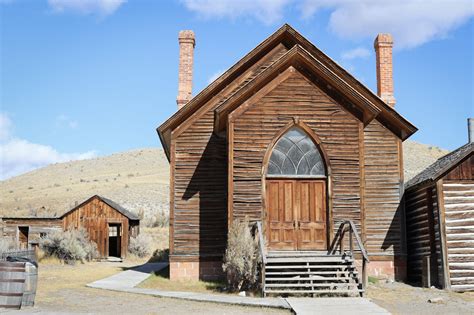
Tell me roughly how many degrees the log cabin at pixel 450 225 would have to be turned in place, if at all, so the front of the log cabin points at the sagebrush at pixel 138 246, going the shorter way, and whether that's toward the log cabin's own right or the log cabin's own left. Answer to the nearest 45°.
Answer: approximately 135° to the log cabin's own right

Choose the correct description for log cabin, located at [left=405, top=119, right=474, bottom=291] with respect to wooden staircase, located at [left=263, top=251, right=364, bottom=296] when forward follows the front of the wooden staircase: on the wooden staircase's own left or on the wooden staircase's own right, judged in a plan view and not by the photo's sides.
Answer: on the wooden staircase's own left

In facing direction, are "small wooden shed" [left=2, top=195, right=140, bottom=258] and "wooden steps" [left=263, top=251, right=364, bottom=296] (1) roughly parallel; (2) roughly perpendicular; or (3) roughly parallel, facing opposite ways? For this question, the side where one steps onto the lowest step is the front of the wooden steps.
roughly parallel

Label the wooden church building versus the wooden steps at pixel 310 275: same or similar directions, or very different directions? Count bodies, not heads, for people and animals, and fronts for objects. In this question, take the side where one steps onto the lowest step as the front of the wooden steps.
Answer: same or similar directions

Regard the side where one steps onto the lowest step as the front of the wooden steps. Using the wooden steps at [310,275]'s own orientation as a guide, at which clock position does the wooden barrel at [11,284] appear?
The wooden barrel is roughly at 2 o'clock from the wooden steps.

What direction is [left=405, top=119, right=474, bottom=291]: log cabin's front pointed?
toward the camera

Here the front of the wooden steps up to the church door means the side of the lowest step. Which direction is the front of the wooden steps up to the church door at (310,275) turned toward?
toward the camera

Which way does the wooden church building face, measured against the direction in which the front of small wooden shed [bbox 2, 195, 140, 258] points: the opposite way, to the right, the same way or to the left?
the same way

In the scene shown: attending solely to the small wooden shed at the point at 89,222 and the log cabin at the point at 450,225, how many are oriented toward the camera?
2

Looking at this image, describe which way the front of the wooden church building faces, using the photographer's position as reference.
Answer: facing the viewer

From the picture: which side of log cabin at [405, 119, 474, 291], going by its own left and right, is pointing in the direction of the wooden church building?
right

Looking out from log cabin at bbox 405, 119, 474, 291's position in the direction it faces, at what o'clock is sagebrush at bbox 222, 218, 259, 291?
The sagebrush is roughly at 2 o'clock from the log cabin.

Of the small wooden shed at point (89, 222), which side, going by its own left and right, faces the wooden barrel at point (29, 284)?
front

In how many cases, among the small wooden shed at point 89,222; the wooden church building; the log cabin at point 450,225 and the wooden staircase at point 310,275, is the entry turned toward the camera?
4

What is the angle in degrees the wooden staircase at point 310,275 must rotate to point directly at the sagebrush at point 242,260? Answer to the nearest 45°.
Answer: approximately 90° to its right
